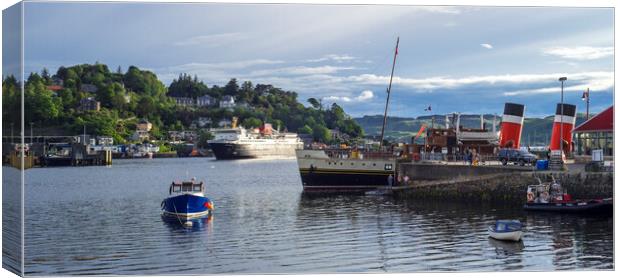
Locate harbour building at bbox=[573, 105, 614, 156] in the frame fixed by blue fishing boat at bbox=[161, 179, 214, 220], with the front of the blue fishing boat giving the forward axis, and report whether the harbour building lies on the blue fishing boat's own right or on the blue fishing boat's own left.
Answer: on the blue fishing boat's own left

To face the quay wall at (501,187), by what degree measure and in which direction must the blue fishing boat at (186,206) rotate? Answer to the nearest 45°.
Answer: approximately 90° to its left

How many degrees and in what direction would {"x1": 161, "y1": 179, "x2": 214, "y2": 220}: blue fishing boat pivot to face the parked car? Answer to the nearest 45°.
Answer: approximately 90° to its left

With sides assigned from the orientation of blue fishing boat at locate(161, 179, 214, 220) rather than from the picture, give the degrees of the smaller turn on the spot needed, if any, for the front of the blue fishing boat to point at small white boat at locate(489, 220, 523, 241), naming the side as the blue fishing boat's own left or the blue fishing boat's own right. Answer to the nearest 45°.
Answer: approximately 45° to the blue fishing boat's own left
